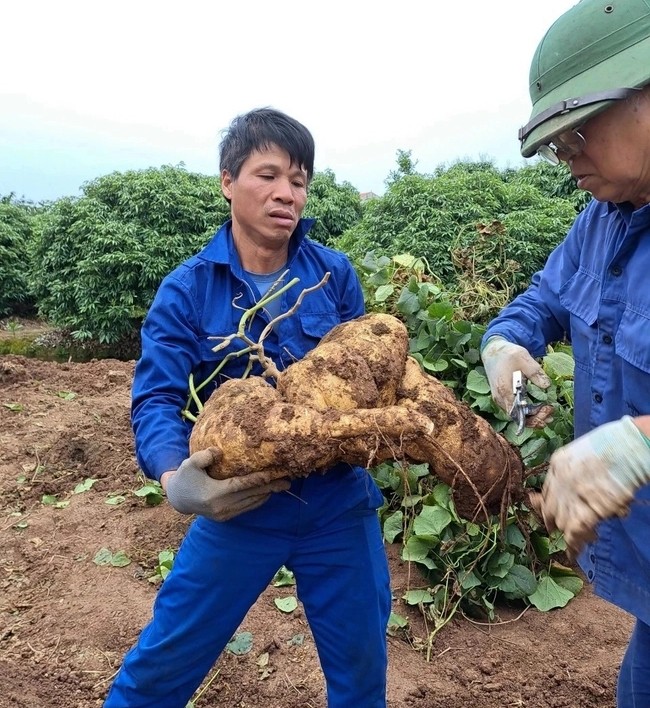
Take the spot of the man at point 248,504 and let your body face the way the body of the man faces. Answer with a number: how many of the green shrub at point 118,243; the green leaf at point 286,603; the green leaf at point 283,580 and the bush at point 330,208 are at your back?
4

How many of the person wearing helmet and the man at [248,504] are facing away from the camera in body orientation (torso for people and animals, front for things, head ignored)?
0

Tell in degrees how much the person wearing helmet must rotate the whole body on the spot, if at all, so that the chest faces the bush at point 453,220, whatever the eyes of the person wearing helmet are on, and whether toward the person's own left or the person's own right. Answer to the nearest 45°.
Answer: approximately 135° to the person's own right

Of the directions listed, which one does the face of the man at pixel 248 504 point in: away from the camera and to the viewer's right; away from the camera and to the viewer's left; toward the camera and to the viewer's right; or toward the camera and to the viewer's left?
toward the camera and to the viewer's right

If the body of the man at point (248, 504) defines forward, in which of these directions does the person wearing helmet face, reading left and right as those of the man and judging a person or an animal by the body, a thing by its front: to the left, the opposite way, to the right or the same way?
to the right

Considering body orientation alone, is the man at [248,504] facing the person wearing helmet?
no

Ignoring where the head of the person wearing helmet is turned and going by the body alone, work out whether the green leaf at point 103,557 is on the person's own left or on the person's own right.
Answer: on the person's own right

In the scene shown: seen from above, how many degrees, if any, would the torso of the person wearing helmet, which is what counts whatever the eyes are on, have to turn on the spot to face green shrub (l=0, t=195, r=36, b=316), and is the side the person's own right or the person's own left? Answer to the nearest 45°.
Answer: approximately 90° to the person's own right

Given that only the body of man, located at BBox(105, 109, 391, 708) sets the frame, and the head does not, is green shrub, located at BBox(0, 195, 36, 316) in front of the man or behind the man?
behind

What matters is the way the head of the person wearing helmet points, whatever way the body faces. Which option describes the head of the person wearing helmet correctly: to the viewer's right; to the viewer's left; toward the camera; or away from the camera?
to the viewer's left

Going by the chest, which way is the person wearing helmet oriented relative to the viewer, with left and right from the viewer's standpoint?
facing the viewer and to the left of the viewer

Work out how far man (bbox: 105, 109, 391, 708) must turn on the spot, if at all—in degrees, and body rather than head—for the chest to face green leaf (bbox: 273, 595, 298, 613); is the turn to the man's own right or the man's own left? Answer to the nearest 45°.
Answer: approximately 180°

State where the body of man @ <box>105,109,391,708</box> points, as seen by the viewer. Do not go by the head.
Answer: toward the camera
